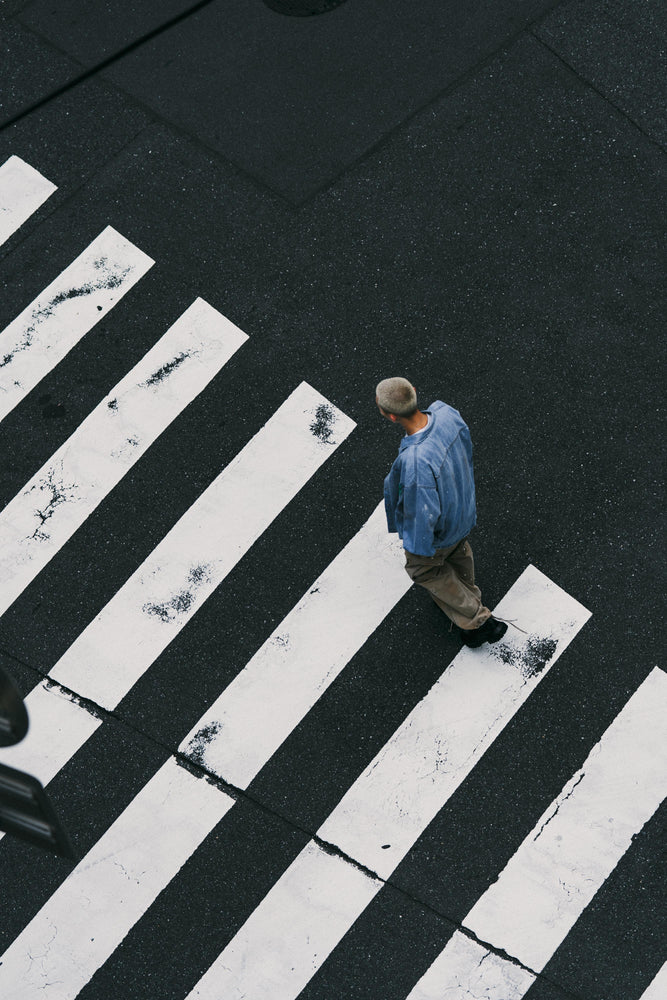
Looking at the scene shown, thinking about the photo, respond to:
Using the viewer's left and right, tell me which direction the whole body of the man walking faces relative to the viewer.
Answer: facing away from the viewer and to the left of the viewer

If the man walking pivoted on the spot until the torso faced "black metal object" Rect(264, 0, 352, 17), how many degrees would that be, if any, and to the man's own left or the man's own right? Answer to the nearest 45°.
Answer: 0° — they already face it

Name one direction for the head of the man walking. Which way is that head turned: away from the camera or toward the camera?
away from the camera
